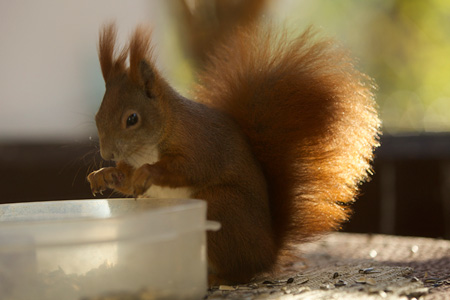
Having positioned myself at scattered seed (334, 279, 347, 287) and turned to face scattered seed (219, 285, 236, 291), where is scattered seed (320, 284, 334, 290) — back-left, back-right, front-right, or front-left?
front-left

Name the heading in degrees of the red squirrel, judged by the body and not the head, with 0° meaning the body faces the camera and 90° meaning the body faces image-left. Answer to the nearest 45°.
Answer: approximately 90°

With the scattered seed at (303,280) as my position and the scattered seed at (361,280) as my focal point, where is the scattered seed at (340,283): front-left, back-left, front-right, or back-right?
front-right
